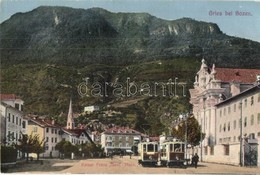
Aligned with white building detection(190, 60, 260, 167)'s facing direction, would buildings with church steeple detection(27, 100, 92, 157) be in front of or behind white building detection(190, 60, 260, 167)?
in front

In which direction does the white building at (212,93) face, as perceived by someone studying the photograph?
facing the viewer and to the left of the viewer

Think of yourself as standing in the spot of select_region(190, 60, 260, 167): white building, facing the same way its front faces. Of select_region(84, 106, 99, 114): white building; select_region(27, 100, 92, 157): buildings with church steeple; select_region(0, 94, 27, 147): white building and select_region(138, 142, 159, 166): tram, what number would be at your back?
0

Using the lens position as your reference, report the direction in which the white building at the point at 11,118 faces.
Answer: facing the viewer and to the right of the viewer

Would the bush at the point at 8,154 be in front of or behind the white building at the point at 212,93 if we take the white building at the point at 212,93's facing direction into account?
in front

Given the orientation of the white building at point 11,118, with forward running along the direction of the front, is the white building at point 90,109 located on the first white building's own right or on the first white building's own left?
on the first white building's own left

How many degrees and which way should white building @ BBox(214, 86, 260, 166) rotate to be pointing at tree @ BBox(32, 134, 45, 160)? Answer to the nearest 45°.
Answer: approximately 45° to its right

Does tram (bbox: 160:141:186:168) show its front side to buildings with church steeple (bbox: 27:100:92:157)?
no
